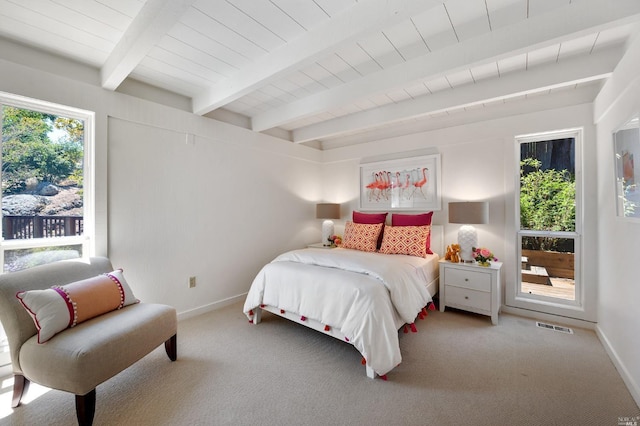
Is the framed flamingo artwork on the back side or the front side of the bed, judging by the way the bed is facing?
on the back side

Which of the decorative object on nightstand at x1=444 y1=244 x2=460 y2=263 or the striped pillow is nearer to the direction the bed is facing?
the striped pillow

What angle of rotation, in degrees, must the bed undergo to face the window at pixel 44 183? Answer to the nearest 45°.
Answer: approximately 45° to its right

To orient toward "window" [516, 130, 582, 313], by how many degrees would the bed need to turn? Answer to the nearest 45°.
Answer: approximately 135° to its left

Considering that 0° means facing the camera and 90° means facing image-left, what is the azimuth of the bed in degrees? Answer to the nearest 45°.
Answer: approximately 45°
